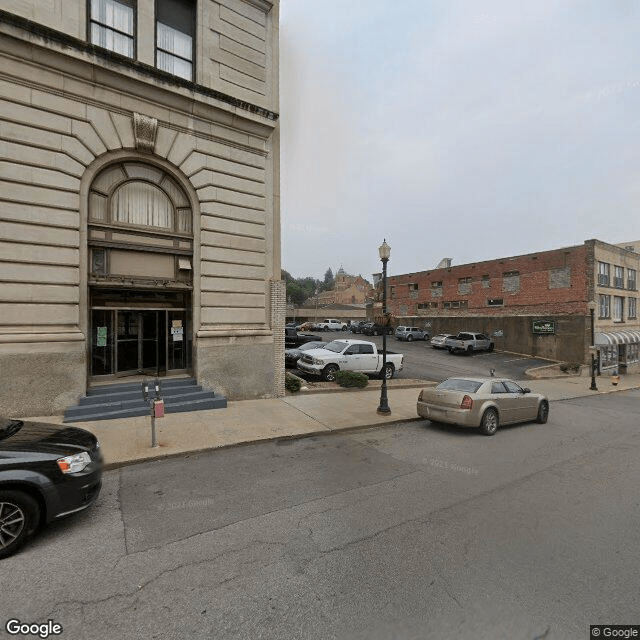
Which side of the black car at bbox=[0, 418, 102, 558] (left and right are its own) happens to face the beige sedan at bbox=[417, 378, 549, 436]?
front

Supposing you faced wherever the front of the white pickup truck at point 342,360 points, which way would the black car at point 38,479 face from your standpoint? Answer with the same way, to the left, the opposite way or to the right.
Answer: the opposite way

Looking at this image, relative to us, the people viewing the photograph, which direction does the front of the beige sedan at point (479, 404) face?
facing away from the viewer and to the right of the viewer

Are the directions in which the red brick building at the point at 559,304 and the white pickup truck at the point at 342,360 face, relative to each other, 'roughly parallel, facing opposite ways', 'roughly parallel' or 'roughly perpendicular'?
roughly perpendicular

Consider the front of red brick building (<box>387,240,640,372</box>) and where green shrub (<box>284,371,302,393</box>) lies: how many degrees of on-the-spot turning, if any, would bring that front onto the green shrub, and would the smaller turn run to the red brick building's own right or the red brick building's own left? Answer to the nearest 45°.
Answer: approximately 45° to the red brick building's own right

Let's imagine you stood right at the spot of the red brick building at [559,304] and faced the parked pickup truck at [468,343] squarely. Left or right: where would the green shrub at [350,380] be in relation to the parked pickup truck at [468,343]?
left

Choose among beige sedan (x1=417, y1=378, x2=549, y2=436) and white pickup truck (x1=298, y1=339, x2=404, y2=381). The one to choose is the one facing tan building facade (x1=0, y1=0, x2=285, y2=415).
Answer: the white pickup truck

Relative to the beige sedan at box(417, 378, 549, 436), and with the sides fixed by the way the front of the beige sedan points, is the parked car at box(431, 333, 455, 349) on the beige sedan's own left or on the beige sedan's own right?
on the beige sedan's own left

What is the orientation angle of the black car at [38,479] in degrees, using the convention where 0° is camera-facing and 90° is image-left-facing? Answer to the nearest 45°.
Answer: approximately 270°

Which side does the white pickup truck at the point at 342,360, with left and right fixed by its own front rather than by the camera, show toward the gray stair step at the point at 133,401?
front
